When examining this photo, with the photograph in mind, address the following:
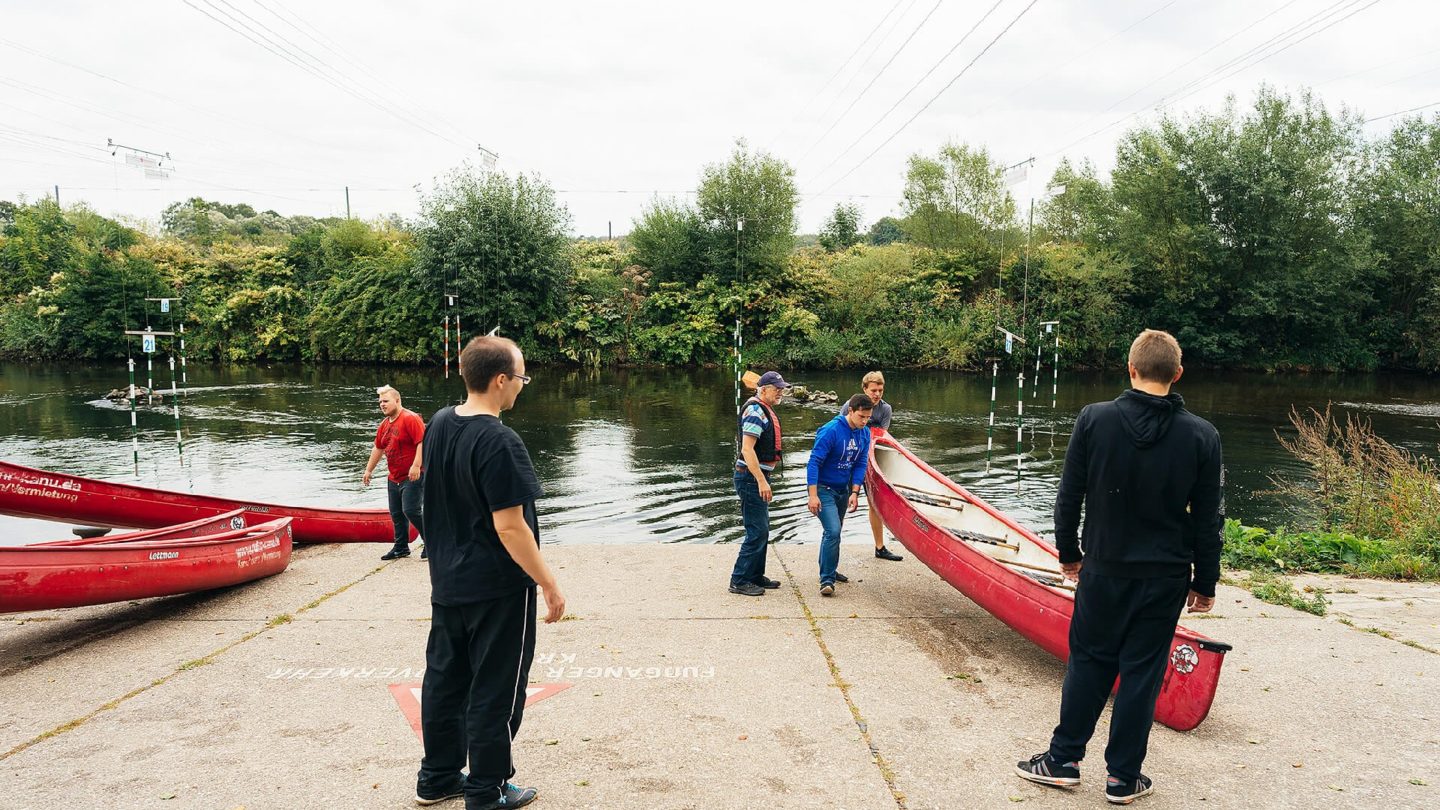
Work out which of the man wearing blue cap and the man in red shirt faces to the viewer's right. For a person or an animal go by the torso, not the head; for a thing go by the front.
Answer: the man wearing blue cap

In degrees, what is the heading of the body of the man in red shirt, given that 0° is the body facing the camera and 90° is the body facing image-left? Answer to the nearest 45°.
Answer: approximately 45°

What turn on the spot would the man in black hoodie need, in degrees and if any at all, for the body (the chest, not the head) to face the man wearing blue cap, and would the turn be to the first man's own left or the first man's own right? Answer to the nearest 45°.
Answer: approximately 45° to the first man's own left

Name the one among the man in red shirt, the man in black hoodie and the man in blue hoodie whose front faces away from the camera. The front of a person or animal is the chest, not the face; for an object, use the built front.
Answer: the man in black hoodie

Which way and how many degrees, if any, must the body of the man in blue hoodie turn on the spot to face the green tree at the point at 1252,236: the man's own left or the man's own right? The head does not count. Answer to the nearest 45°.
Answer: approximately 90° to the man's own left

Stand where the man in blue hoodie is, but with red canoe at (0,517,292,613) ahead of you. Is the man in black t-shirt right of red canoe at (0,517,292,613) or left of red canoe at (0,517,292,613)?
left

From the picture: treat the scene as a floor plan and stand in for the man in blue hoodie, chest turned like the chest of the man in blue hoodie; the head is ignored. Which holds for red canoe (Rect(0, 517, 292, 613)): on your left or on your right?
on your right

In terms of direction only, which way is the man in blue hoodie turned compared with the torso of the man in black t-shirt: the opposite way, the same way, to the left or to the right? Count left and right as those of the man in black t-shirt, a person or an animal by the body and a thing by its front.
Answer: to the right

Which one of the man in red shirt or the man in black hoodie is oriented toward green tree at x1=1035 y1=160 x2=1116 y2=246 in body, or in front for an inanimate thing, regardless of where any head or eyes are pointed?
the man in black hoodie

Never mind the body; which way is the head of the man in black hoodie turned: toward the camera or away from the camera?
away from the camera

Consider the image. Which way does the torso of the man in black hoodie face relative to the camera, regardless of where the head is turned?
away from the camera

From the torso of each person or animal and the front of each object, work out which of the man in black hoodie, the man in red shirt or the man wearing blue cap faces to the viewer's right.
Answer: the man wearing blue cap

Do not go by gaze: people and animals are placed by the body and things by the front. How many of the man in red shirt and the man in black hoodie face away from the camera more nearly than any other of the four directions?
1

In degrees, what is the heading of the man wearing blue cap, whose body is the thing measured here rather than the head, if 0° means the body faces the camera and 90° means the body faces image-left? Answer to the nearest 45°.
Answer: approximately 270°

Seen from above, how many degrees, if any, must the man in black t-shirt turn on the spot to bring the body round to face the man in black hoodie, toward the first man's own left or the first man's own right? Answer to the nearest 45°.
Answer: approximately 45° to the first man's own right
